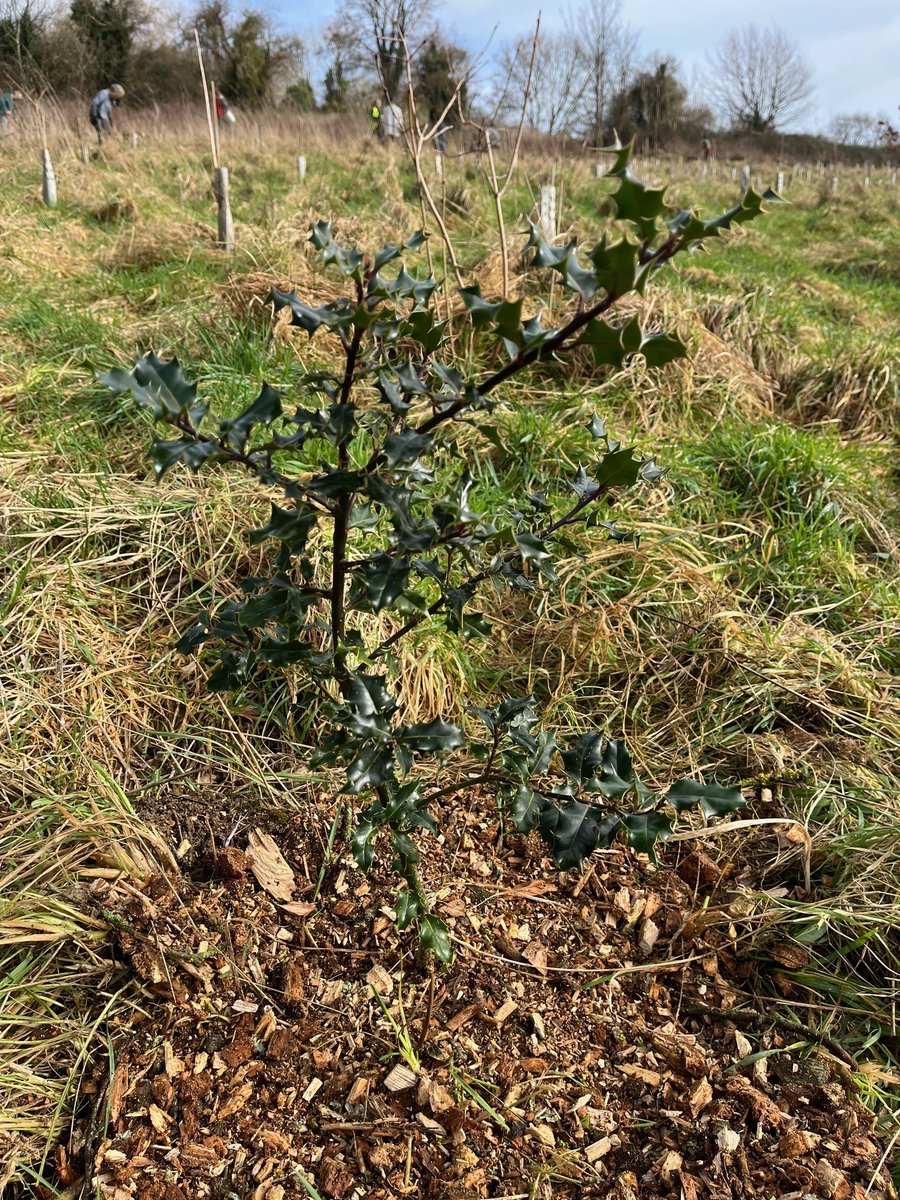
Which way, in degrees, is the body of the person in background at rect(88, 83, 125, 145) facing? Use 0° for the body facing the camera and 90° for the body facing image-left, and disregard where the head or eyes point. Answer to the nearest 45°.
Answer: approximately 270°

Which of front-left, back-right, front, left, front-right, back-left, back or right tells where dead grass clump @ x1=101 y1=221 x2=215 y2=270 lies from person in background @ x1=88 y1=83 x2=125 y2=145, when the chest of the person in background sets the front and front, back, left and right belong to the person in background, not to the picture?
right

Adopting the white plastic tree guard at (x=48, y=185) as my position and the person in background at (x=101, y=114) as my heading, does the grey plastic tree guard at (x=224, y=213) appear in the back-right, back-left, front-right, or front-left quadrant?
back-right
